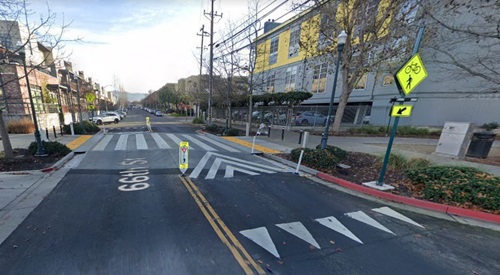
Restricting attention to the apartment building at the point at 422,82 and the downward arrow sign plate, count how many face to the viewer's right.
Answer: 0

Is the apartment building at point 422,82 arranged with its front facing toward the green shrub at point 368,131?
yes

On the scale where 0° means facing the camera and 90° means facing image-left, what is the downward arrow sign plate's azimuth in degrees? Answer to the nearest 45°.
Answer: approximately 0°

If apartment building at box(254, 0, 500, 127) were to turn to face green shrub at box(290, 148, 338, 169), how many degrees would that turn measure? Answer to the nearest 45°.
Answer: approximately 45° to its left

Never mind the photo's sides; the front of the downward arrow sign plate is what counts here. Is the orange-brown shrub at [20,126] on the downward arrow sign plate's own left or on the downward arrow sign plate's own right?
on the downward arrow sign plate's own right

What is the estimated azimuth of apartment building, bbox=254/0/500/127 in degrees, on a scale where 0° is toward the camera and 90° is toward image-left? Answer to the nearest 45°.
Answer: approximately 45°

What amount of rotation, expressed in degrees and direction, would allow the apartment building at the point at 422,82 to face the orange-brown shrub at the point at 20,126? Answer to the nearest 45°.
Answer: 0° — it already faces it

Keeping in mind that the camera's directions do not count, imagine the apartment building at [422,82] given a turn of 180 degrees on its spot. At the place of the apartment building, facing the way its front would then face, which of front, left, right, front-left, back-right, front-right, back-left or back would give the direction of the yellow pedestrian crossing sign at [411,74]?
back-right

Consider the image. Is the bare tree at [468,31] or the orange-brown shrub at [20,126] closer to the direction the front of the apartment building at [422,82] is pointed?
the orange-brown shrub

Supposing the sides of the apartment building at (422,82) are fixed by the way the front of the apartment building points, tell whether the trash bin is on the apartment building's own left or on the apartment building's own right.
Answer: on the apartment building's own left

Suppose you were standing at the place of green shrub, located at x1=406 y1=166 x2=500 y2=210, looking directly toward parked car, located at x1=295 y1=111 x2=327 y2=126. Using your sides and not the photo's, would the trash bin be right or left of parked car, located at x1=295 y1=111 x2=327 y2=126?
right

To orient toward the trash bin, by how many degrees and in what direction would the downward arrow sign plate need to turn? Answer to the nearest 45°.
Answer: approximately 135° to its left
